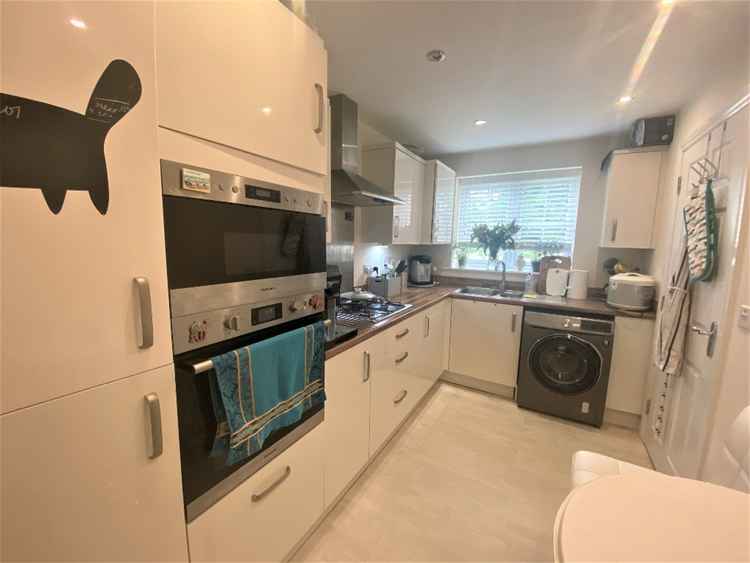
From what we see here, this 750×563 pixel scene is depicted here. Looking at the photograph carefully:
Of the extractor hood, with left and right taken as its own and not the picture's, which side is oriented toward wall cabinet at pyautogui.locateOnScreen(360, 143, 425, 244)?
left

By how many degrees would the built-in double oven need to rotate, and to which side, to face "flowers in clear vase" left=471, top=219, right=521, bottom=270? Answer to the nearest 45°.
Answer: approximately 90° to its left

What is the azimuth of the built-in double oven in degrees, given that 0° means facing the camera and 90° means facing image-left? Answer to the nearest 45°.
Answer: approximately 315°

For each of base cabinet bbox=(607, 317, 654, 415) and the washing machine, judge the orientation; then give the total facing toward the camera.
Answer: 2

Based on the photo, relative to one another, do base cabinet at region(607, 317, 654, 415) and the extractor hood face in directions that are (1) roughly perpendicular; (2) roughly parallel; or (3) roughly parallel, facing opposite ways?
roughly perpendicular

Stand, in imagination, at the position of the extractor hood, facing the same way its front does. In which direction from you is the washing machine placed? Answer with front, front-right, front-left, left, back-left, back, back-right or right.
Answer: front-left

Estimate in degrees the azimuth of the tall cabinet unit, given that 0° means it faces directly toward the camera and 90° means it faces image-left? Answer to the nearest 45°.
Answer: approximately 315°

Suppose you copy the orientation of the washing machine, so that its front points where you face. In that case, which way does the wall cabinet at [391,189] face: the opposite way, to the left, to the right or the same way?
to the left

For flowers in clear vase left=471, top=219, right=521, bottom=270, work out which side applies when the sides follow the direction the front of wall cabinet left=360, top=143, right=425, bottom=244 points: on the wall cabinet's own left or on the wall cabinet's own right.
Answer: on the wall cabinet's own left

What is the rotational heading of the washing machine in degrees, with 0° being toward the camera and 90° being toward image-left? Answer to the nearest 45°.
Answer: approximately 0°

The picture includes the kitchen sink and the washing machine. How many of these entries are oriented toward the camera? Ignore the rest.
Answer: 2

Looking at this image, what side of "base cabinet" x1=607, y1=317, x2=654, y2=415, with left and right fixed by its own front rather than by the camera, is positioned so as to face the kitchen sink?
right

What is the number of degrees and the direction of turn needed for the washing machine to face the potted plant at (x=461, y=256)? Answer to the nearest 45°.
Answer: approximately 135° to its right
